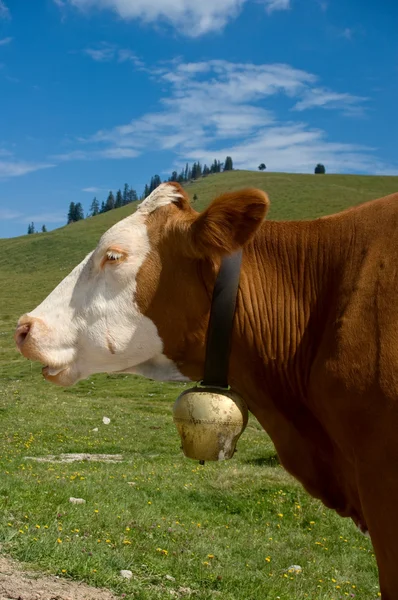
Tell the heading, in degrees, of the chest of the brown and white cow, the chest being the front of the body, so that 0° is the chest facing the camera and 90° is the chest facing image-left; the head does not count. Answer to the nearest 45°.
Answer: approximately 90°
